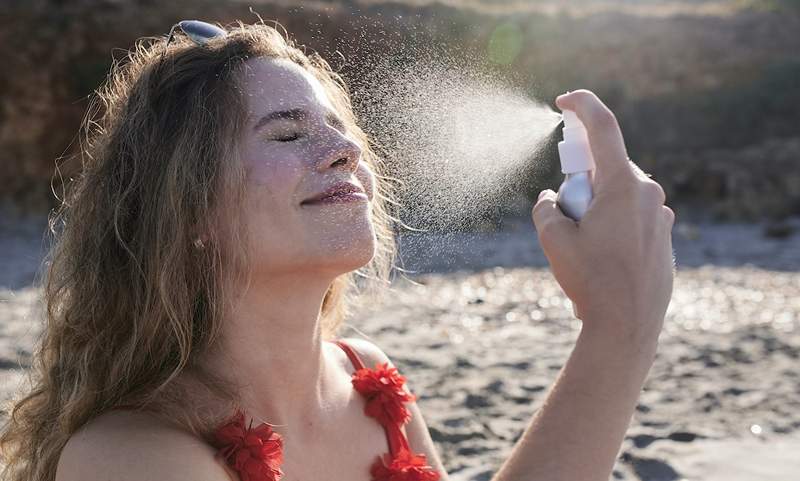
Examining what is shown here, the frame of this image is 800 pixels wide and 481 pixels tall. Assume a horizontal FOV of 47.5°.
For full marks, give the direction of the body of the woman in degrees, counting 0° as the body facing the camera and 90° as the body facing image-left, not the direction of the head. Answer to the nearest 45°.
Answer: approximately 315°
